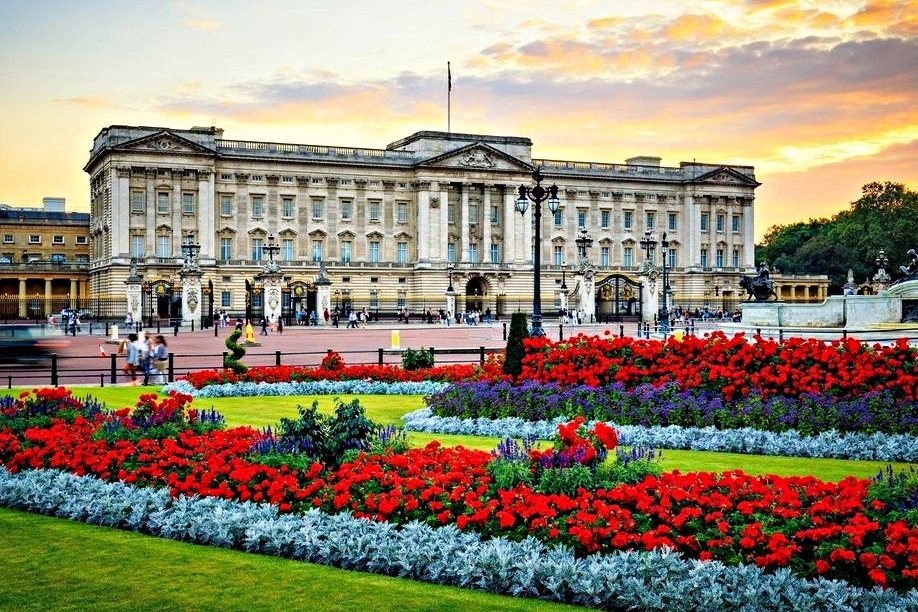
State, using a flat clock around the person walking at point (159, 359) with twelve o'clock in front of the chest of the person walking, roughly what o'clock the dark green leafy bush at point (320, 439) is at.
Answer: The dark green leafy bush is roughly at 9 o'clock from the person walking.

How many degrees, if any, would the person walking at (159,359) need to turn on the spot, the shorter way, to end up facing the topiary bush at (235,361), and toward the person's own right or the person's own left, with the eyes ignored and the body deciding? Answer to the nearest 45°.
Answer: approximately 135° to the person's own left

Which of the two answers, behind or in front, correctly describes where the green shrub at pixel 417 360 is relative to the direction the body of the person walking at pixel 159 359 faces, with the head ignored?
behind
